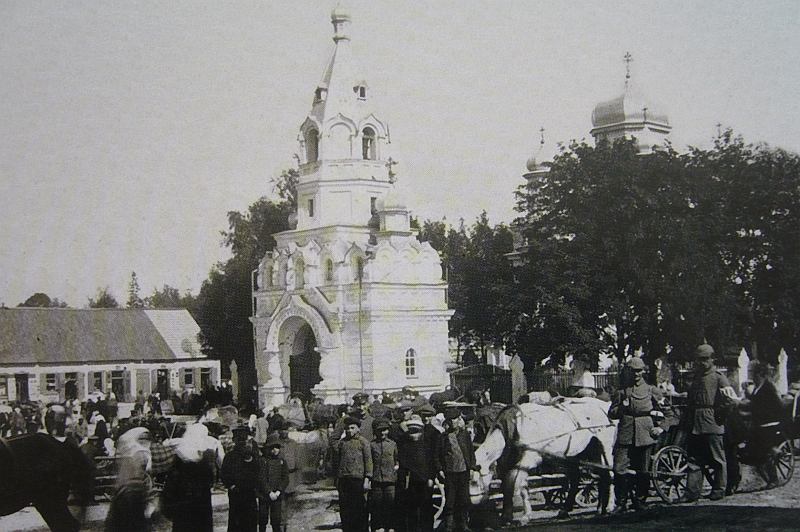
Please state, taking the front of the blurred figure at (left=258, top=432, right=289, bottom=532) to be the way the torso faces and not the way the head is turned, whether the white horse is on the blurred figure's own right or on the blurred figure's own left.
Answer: on the blurred figure's own left

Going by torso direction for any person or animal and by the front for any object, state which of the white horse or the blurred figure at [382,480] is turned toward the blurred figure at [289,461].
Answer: the white horse

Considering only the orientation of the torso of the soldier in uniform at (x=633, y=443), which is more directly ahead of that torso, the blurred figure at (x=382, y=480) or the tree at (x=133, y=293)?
the blurred figure

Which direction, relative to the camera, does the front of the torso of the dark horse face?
to the viewer's left

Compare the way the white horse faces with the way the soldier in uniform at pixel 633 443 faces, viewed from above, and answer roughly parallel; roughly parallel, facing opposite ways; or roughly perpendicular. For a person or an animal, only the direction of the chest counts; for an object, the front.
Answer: roughly perpendicular

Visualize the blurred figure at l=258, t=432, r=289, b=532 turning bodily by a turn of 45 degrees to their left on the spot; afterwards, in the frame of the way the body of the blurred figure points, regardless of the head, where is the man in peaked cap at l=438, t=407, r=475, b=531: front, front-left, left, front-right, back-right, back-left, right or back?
front-left

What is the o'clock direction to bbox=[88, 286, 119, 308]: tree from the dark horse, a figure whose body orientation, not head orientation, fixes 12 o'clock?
The tree is roughly at 3 o'clock from the dark horse.

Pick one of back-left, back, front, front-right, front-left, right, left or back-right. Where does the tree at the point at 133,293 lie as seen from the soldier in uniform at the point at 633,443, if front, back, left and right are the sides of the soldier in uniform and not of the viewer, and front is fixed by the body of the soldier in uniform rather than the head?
back-right

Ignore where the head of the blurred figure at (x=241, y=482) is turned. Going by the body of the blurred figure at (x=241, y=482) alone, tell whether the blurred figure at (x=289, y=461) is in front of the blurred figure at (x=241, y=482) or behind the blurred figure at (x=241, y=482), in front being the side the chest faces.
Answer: behind

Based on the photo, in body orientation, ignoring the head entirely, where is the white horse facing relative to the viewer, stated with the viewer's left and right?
facing to the left of the viewer

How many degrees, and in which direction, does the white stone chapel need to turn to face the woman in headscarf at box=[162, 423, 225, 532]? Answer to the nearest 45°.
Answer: approximately 45° to its left

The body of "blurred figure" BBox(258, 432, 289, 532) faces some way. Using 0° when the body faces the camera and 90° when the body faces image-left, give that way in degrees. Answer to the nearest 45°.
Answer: approximately 0°
